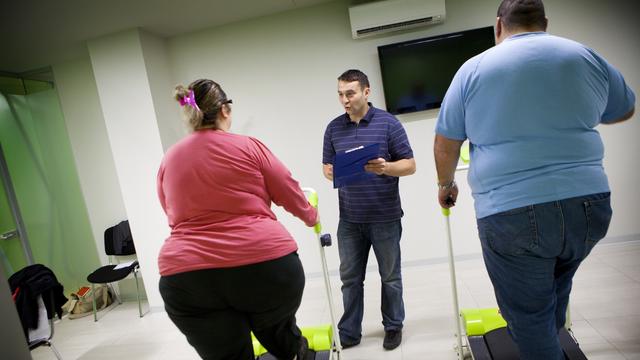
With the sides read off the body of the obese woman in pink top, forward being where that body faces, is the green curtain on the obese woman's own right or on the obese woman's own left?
on the obese woman's own left

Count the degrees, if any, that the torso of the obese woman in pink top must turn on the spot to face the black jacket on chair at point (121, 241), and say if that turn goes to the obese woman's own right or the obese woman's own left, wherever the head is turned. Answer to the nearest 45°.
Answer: approximately 45° to the obese woman's own left

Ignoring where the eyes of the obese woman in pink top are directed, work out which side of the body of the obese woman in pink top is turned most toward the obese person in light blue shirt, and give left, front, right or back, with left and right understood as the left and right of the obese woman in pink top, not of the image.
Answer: right

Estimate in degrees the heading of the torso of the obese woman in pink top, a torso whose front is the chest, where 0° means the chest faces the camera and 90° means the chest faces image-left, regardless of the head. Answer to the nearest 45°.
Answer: approximately 225°

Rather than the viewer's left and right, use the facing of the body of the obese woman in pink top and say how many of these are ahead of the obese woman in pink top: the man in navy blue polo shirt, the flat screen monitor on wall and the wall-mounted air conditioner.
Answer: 3

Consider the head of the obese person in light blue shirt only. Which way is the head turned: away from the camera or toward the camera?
away from the camera

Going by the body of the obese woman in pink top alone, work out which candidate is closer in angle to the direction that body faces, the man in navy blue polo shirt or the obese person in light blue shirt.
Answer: the man in navy blue polo shirt

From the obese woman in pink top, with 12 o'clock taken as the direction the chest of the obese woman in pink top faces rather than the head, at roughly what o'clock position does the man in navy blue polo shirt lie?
The man in navy blue polo shirt is roughly at 12 o'clock from the obese woman in pink top.

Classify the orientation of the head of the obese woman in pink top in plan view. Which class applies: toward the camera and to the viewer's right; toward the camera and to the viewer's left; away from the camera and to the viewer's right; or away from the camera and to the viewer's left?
away from the camera and to the viewer's right

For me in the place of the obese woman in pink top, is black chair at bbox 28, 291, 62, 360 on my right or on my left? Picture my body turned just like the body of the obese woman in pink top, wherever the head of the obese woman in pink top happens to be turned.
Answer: on my left

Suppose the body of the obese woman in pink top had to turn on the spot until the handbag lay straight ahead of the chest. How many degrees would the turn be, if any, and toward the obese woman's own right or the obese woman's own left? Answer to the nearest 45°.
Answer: approximately 90° to the obese woman's own left

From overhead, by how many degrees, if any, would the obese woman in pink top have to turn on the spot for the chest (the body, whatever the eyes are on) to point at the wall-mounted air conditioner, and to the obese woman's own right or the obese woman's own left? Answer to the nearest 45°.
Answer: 0° — they already face it
